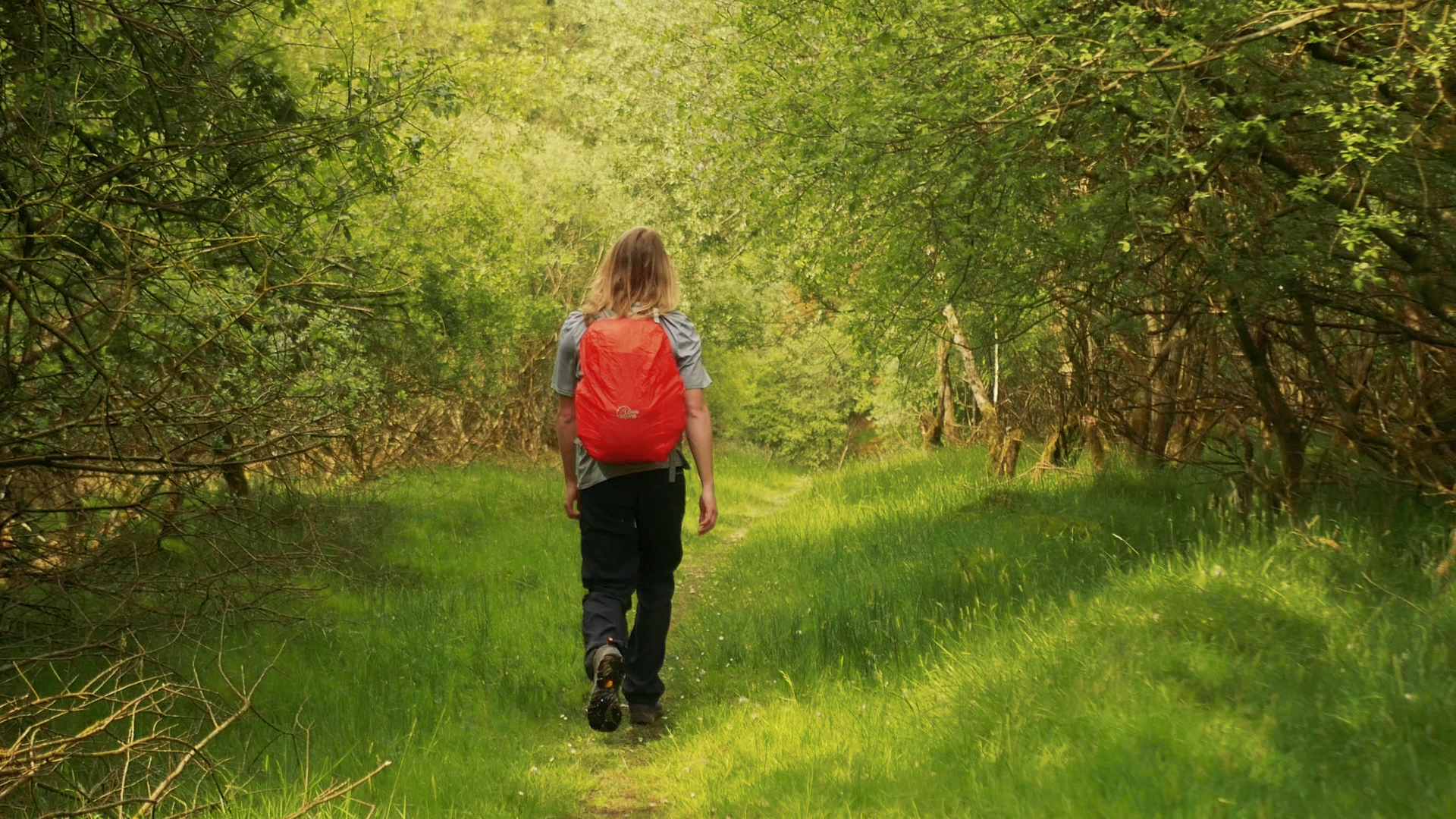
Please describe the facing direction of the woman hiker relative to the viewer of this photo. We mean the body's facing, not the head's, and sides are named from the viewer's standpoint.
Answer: facing away from the viewer

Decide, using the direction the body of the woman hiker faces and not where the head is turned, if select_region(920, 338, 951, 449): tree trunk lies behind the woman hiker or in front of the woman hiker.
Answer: in front
